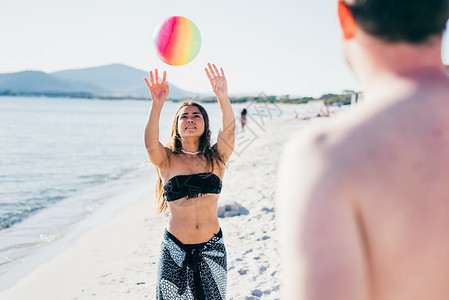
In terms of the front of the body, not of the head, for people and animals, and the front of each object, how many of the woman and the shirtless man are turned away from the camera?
1

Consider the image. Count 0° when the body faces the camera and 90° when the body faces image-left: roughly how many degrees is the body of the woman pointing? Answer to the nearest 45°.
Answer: approximately 0°

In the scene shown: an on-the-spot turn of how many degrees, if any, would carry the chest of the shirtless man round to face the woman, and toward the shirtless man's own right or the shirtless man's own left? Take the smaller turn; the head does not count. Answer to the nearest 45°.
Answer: approximately 45° to the shirtless man's own left

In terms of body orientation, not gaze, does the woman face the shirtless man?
yes

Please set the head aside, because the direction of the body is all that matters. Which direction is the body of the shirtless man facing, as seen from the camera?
away from the camera

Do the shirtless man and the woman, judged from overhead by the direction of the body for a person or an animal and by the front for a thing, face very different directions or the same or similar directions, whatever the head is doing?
very different directions
